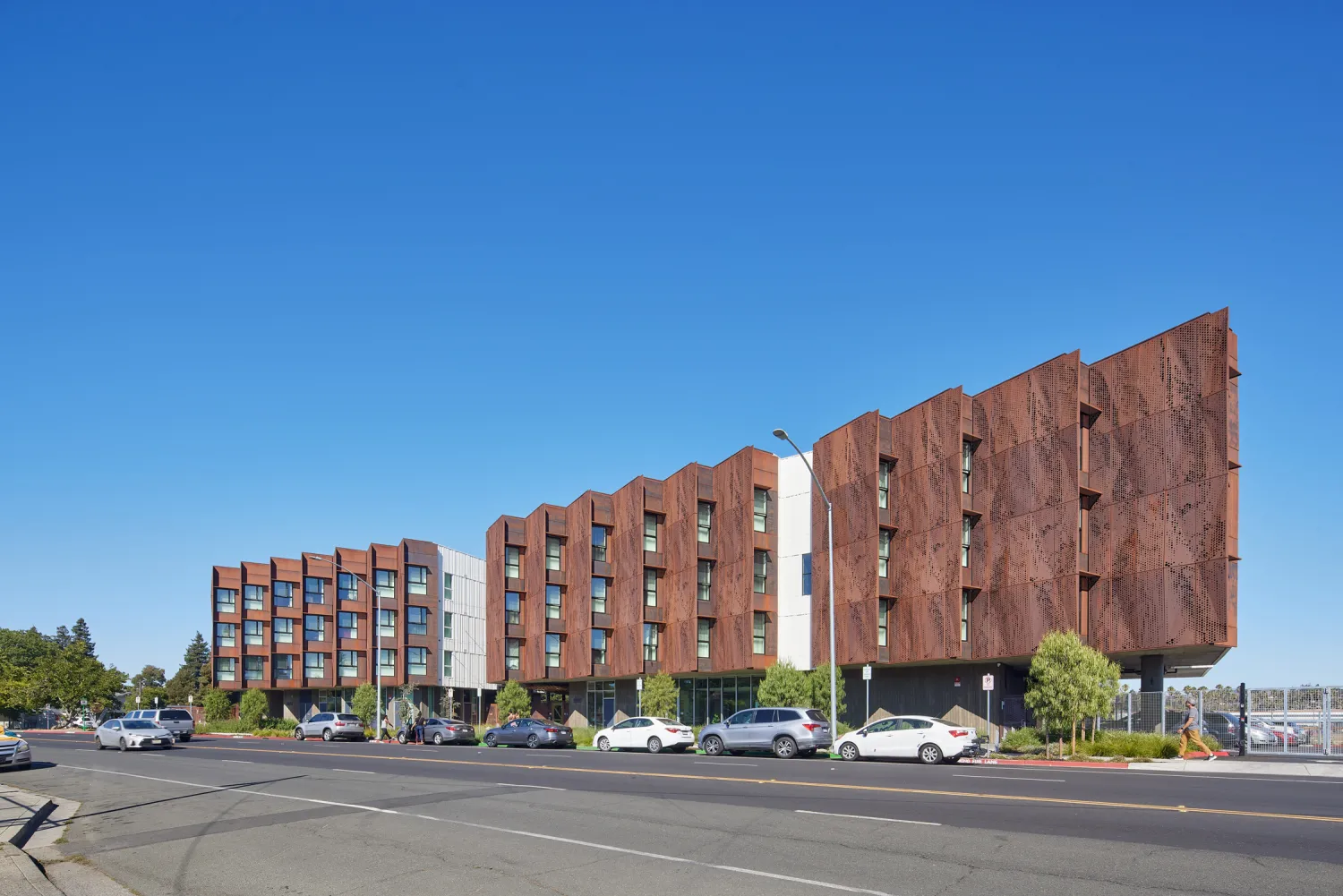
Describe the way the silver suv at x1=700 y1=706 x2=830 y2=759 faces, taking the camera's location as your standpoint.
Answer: facing away from the viewer and to the left of the viewer

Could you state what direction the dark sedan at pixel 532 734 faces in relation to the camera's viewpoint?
facing away from the viewer and to the left of the viewer

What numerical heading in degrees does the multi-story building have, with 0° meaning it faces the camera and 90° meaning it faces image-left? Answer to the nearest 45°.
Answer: approximately 45°

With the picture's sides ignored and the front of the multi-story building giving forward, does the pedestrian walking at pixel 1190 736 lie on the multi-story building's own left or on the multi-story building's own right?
on the multi-story building's own left

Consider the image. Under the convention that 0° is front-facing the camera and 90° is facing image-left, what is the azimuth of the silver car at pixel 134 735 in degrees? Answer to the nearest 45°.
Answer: approximately 315°
